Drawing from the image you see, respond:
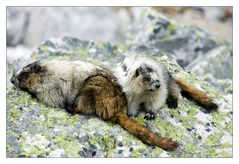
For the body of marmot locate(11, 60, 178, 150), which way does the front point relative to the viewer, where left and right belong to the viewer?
facing to the left of the viewer
